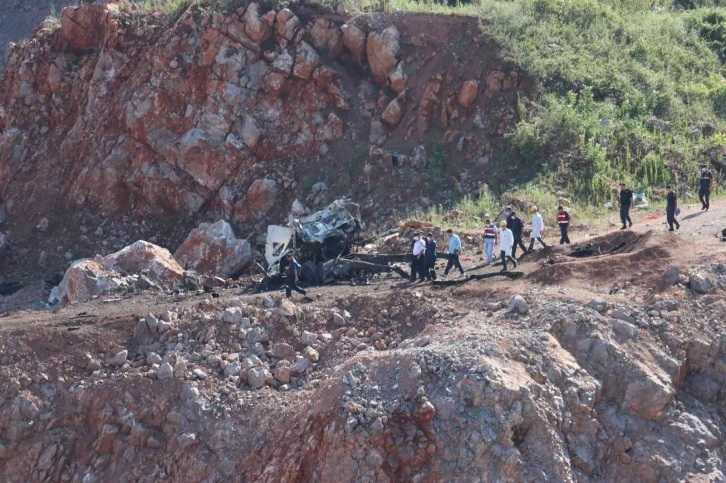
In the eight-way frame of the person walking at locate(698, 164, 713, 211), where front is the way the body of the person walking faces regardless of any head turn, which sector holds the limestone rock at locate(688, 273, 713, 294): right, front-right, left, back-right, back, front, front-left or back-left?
front-left

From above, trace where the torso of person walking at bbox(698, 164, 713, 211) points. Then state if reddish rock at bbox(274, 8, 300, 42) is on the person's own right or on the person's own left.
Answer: on the person's own right

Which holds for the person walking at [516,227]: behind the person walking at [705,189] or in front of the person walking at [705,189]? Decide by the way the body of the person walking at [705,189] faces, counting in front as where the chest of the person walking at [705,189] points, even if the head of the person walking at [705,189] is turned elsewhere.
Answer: in front

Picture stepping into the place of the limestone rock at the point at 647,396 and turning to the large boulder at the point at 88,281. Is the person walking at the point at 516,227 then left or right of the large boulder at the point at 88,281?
right

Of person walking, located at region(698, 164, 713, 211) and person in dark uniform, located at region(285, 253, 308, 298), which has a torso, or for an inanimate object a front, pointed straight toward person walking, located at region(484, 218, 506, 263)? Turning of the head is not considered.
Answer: person walking, located at region(698, 164, 713, 211)

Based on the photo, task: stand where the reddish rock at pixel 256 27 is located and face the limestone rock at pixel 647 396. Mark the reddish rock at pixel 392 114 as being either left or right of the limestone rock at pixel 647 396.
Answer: left

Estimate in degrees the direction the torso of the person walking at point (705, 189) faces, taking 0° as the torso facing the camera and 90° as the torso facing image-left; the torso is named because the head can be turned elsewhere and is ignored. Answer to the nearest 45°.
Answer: approximately 45°

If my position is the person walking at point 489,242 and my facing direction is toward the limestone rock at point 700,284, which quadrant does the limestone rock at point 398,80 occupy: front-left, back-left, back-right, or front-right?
back-left
